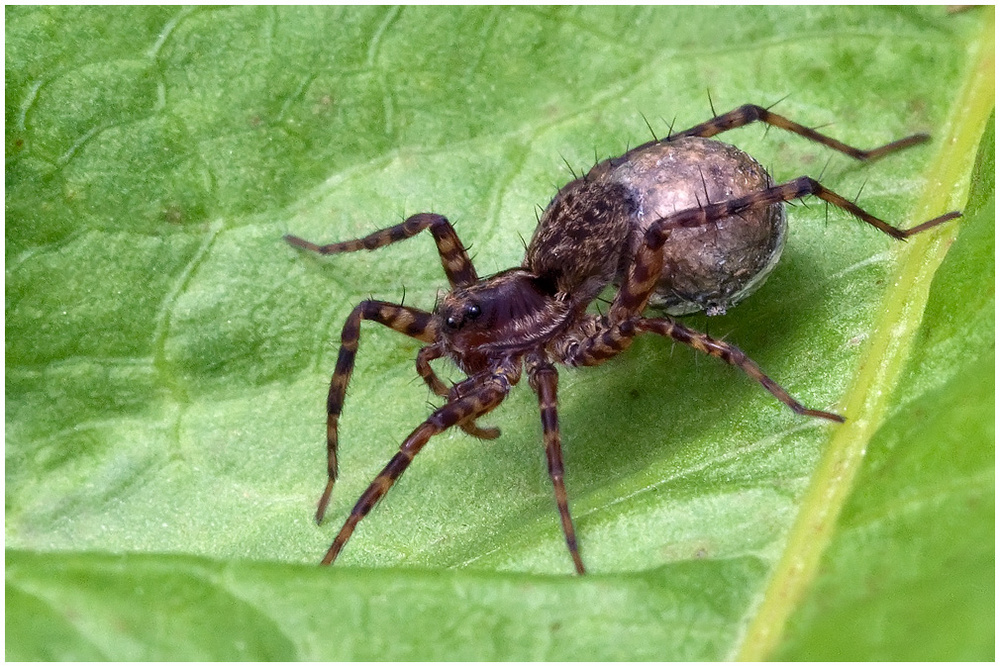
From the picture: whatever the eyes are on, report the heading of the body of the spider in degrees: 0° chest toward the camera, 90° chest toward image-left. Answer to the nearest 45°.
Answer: approximately 45°
